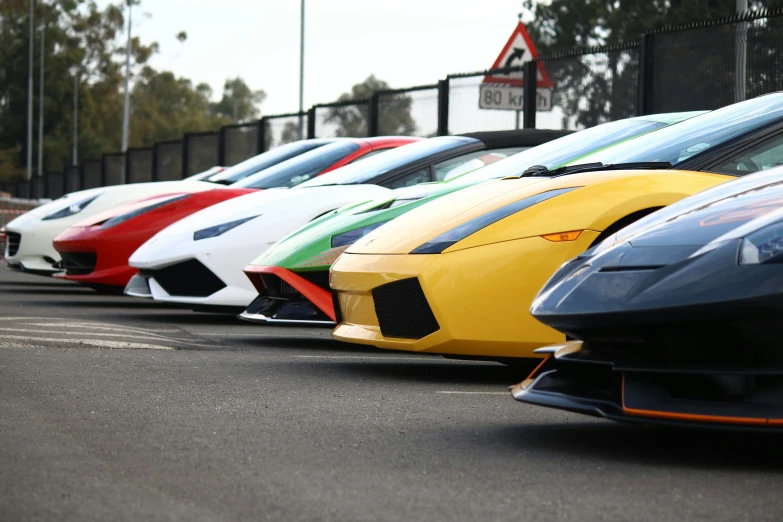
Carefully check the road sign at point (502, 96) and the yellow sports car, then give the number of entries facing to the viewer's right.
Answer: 0

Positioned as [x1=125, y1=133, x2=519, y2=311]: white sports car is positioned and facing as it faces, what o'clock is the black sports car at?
The black sports car is roughly at 10 o'clock from the white sports car.

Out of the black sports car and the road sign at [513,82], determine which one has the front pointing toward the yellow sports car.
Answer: the road sign

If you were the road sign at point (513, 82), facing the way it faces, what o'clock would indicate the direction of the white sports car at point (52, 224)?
The white sports car is roughly at 2 o'clock from the road sign.

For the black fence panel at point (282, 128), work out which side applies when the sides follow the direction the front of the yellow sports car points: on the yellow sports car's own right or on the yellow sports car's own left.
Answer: on the yellow sports car's own right

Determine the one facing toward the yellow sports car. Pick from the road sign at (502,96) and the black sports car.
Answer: the road sign

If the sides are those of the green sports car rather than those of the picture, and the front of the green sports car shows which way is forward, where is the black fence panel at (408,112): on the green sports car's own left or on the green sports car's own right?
on the green sports car's own right

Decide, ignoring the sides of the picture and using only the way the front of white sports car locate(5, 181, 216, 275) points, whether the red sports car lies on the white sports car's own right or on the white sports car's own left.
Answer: on the white sports car's own left

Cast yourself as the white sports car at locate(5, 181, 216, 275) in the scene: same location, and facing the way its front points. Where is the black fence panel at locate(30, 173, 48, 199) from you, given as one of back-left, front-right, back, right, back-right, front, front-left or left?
back-right

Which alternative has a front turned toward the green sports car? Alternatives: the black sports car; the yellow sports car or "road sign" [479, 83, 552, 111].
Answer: the road sign

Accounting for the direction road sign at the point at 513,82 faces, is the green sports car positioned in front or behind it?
in front

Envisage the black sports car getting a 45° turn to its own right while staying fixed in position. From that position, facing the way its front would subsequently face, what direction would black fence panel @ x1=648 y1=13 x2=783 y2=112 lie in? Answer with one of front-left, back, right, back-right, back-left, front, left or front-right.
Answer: right
